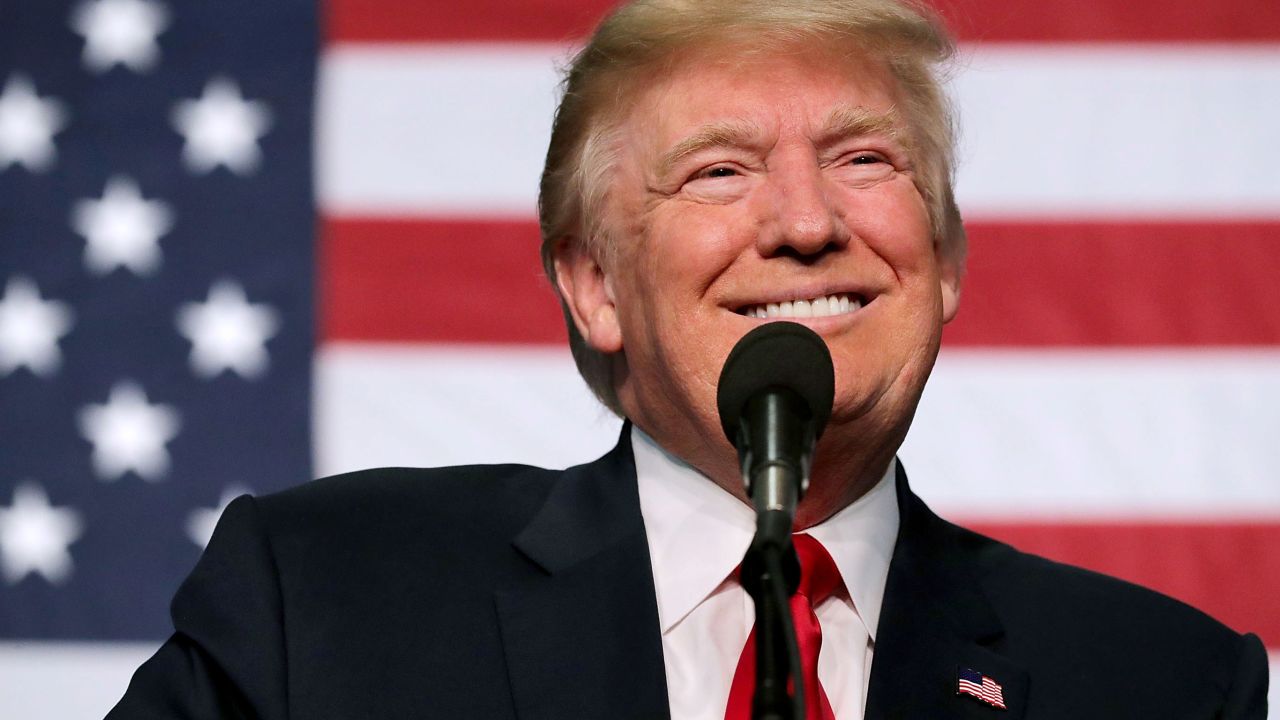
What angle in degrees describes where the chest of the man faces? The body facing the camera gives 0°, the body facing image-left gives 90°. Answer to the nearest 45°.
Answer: approximately 0°

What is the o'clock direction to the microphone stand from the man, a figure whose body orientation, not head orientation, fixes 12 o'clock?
The microphone stand is roughly at 12 o'clock from the man.

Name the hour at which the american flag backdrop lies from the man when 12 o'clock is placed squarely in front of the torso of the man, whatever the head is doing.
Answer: The american flag backdrop is roughly at 5 o'clock from the man.

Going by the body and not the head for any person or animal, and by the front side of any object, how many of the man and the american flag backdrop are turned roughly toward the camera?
2

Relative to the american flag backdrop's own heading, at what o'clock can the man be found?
The man is roughly at 11 o'clock from the american flag backdrop.

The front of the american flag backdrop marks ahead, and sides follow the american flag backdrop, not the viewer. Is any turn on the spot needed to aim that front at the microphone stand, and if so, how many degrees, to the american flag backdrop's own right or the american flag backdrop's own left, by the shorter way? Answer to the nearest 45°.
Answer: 0° — it already faces it
